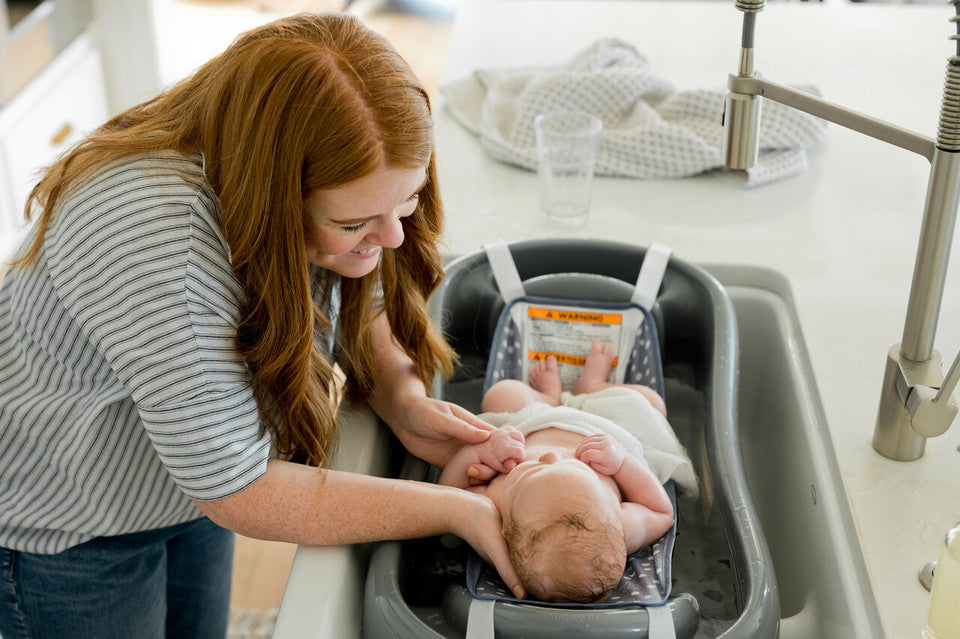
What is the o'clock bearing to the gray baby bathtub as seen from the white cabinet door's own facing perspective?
The gray baby bathtub is roughly at 1 o'clock from the white cabinet door.

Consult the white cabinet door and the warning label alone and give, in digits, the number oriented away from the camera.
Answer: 0

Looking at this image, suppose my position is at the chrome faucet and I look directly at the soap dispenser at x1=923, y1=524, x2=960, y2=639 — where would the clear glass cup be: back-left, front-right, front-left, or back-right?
back-right

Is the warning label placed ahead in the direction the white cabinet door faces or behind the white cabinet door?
ahead

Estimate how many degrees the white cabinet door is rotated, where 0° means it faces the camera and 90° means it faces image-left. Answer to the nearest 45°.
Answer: approximately 315°

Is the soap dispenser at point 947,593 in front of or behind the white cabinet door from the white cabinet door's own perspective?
in front

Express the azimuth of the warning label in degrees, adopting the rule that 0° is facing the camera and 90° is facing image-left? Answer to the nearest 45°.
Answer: approximately 0°

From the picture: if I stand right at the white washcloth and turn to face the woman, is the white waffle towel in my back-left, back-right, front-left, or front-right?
back-right

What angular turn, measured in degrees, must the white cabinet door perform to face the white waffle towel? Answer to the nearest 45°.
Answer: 0° — it already faces it
